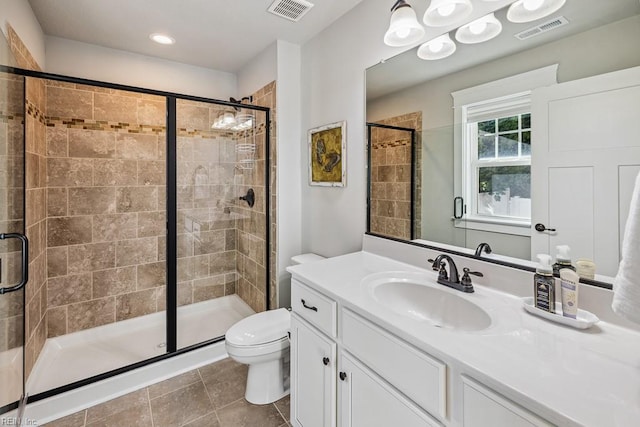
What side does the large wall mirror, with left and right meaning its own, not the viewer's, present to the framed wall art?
right

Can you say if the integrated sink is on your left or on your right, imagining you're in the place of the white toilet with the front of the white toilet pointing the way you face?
on your left

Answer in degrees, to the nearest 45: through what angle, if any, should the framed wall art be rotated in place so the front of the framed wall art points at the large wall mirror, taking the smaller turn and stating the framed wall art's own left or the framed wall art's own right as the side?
approximately 90° to the framed wall art's own left
